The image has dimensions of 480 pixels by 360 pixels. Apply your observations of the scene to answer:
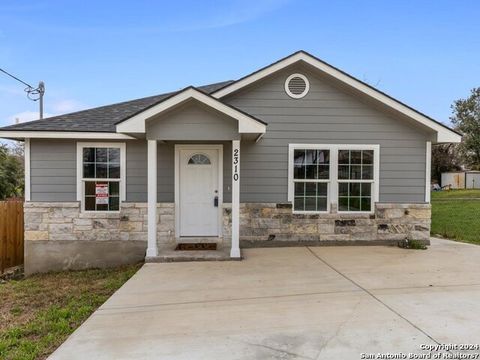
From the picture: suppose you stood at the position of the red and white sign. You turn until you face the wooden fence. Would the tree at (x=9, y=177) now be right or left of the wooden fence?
right

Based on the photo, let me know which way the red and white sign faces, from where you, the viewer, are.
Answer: facing the viewer

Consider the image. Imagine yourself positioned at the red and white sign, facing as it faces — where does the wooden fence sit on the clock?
The wooden fence is roughly at 4 o'clock from the red and white sign.

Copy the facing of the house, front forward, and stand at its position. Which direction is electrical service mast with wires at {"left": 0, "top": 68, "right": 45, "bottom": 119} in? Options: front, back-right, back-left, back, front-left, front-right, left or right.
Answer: back-right

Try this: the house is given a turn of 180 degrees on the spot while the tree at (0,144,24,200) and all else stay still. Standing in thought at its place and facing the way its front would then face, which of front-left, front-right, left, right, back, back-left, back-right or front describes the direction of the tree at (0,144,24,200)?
front-left

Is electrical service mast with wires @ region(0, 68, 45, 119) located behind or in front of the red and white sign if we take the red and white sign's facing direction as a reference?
behind

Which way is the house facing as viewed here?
toward the camera

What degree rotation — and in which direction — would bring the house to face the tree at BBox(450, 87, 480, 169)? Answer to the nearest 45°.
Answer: approximately 135° to its left
